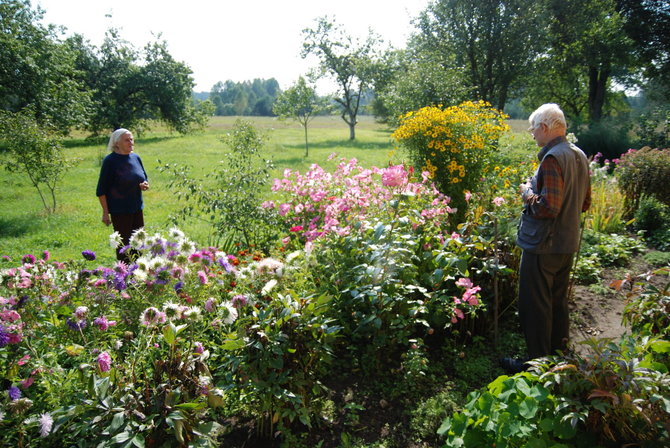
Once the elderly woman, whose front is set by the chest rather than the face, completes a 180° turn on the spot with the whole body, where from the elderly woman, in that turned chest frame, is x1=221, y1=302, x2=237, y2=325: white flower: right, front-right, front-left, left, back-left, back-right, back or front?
back-left

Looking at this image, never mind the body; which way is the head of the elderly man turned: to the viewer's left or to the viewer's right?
to the viewer's left

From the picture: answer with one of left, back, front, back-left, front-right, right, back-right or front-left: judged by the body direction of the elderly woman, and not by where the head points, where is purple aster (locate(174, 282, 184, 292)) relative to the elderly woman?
front-right

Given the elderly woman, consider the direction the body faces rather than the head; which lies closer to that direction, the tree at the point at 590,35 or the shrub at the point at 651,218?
the shrub

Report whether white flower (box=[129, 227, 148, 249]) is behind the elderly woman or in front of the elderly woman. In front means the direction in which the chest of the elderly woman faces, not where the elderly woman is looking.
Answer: in front

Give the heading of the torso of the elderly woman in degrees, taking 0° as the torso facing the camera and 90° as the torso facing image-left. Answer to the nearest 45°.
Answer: approximately 315°

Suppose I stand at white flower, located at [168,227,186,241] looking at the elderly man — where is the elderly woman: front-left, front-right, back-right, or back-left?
back-left

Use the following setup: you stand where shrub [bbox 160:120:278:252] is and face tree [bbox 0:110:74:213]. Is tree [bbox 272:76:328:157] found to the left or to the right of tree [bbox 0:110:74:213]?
right

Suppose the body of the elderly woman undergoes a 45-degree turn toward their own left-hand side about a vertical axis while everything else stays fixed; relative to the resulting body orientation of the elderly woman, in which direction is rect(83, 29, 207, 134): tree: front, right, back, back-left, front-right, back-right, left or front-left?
left

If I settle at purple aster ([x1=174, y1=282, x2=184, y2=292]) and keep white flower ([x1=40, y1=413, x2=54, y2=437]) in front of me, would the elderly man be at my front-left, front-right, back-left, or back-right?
back-left

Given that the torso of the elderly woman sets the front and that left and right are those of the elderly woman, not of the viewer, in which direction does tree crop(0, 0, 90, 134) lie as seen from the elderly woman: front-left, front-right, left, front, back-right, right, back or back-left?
back-left

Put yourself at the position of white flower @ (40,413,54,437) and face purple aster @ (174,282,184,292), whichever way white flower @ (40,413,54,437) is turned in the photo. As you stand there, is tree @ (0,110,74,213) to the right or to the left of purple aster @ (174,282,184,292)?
left
